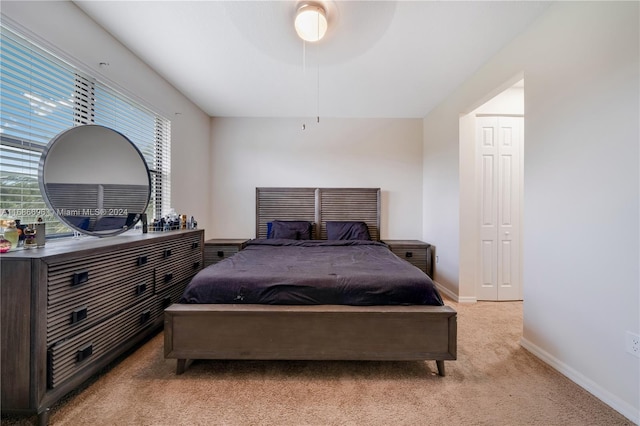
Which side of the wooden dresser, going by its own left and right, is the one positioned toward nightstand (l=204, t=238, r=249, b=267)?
left

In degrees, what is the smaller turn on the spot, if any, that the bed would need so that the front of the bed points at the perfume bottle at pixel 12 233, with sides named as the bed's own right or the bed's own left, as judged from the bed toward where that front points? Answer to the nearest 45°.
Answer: approximately 90° to the bed's own right

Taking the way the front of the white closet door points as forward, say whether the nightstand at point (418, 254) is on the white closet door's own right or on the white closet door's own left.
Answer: on the white closet door's own right

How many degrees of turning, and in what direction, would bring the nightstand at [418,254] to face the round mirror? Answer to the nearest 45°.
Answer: approximately 45° to its right

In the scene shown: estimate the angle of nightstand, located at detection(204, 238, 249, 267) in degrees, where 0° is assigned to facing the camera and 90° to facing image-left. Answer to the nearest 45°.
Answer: approximately 0°

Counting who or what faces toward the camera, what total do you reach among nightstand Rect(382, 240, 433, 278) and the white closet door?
2

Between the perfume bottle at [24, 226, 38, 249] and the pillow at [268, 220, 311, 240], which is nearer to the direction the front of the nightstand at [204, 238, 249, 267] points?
the perfume bottle

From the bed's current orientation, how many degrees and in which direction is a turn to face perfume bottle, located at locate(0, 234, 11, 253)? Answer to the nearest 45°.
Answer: approximately 90° to its right

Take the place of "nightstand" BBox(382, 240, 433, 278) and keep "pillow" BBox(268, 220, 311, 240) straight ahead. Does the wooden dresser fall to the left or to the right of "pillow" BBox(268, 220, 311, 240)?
left

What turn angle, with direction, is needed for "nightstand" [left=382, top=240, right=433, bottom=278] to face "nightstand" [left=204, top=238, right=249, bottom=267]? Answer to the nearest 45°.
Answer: approximately 90° to its right

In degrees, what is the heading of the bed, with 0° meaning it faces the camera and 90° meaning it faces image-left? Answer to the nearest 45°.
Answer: approximately 0°

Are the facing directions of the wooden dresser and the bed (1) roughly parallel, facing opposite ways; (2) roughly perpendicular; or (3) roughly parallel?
roughly perpendicular
